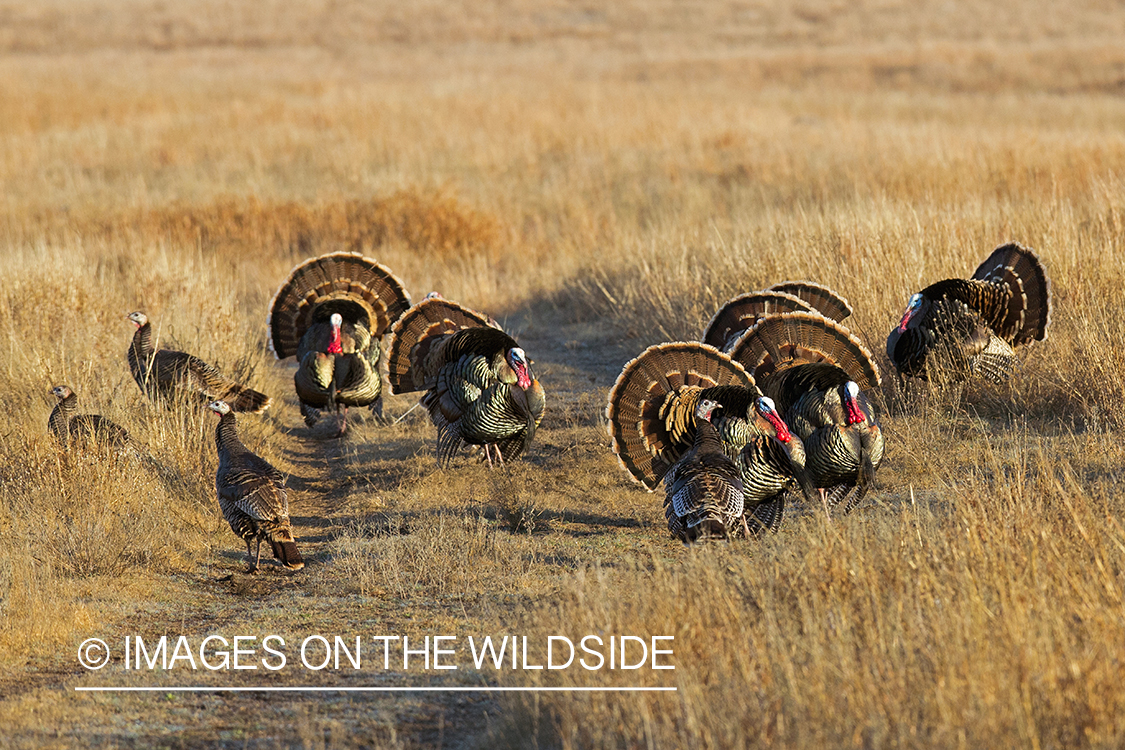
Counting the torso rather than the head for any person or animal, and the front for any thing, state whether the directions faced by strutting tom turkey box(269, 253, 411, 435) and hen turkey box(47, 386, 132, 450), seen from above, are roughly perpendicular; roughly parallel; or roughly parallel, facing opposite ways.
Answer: roughly perpendicular

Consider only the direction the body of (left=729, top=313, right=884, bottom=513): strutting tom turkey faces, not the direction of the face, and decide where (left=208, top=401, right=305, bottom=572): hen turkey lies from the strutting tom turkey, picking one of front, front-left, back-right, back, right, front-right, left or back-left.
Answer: back-right

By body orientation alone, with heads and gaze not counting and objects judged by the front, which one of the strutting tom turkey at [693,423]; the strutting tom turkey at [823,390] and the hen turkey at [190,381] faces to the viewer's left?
the hen turkey

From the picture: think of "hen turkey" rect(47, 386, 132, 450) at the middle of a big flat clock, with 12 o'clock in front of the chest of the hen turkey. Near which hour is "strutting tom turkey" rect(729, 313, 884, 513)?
The strutting tom turkey is roughly at 7 o'clock from the hen turkey.

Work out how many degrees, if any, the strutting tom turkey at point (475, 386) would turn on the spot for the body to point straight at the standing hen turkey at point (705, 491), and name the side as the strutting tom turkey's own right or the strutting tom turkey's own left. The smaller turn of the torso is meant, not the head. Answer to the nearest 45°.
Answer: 0° — it already faces it

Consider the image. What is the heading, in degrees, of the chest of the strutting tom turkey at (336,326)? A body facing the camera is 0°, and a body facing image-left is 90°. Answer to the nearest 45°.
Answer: approximately 0°

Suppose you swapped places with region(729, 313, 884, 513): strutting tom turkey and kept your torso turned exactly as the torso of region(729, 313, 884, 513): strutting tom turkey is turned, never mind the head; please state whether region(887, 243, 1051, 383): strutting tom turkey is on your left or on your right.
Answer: on your left

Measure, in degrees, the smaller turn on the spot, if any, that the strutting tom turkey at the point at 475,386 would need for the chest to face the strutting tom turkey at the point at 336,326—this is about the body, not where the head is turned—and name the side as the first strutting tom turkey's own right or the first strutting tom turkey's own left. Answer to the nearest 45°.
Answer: approximately 180°

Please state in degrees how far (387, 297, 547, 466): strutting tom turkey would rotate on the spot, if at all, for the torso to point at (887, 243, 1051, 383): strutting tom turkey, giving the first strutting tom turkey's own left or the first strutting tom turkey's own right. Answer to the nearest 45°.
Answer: approximately 45° to the first strutting tom turkey's own left

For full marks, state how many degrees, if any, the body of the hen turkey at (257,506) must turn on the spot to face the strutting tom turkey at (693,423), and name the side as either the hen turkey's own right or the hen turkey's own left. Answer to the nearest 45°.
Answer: approximately 135° to the hen turkey's own right

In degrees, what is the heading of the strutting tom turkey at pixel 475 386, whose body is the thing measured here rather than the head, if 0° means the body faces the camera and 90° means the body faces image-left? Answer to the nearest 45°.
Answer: approximately 315°

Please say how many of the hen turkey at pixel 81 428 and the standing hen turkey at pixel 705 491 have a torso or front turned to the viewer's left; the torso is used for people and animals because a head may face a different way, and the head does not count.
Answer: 1
